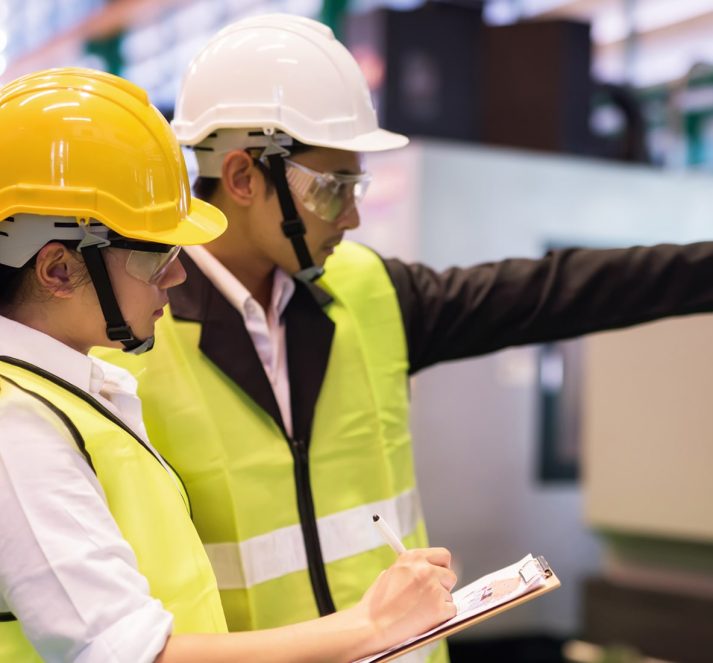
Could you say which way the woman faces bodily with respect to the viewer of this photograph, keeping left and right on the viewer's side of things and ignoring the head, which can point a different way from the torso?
facing to the right of the viewer

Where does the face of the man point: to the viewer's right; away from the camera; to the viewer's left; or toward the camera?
to the viewer's right

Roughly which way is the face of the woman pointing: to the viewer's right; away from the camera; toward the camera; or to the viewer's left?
to the viewer's right

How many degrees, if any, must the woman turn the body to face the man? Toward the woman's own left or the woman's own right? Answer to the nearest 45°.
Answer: approximately 45° to the woman's own left
